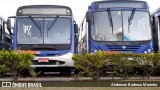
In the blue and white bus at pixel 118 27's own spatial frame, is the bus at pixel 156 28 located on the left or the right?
on its left

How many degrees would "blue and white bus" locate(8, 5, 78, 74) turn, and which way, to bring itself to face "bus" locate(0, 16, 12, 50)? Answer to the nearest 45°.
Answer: approximately 135° to its right

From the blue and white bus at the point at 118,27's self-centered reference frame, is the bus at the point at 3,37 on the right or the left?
on its right

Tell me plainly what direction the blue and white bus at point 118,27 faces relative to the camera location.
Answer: facing the viewer

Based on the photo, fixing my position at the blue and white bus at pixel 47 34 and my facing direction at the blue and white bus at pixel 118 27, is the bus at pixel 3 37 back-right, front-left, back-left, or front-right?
back-left

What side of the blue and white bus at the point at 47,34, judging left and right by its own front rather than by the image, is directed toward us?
front

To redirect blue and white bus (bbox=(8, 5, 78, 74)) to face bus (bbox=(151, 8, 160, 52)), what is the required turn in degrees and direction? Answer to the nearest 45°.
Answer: approximately 90° to its left

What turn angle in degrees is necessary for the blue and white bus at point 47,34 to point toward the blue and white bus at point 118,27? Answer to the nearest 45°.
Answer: approximately 90° to its left

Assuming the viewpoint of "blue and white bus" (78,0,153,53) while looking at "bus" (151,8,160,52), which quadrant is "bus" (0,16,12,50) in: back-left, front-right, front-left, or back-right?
back-left

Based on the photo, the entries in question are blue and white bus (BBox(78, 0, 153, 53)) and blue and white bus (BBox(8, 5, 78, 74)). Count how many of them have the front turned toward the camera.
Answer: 2
